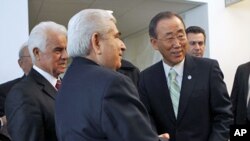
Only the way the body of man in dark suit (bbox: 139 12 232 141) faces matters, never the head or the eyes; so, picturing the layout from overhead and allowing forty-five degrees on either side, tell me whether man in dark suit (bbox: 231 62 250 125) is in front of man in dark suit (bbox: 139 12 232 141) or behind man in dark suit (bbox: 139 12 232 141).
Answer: behind

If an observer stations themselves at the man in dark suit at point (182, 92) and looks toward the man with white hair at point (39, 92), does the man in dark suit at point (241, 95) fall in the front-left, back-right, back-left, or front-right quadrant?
back-right

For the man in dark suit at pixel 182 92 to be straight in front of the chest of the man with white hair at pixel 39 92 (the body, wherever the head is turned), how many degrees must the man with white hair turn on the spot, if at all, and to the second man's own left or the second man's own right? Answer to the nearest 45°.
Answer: approximately 45° to the second man's own left

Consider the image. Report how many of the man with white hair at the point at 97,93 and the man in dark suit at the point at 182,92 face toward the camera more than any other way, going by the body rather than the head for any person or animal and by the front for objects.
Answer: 1

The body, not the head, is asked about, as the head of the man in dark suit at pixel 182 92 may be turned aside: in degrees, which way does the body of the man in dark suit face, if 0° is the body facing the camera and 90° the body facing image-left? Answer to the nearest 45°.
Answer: approximately 0°

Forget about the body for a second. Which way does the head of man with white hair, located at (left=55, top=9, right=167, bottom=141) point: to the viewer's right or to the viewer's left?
to the viewer's right

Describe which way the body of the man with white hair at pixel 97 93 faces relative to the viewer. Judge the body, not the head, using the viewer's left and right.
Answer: facing away from the viewer and to the right of the viewer

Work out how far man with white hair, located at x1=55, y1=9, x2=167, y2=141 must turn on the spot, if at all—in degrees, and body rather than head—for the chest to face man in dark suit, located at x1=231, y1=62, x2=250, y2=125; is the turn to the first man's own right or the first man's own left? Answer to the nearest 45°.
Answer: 0° — they already face them

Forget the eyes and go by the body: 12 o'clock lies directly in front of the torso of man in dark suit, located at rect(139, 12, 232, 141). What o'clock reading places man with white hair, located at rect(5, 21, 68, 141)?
The man with white hair is roughly at 2 o'clock from the man in dark suit.

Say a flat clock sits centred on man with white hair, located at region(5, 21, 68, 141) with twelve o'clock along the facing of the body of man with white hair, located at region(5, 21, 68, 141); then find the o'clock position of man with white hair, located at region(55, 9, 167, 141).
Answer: man with white hair, located at region(55, 9, 167, 141) is roughly at 1 o'clock from man with white hair, located at region(5, 21, 68, 141).

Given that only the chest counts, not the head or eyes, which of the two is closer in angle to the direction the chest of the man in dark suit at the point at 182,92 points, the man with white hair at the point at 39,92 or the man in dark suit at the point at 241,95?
the man with white hair
